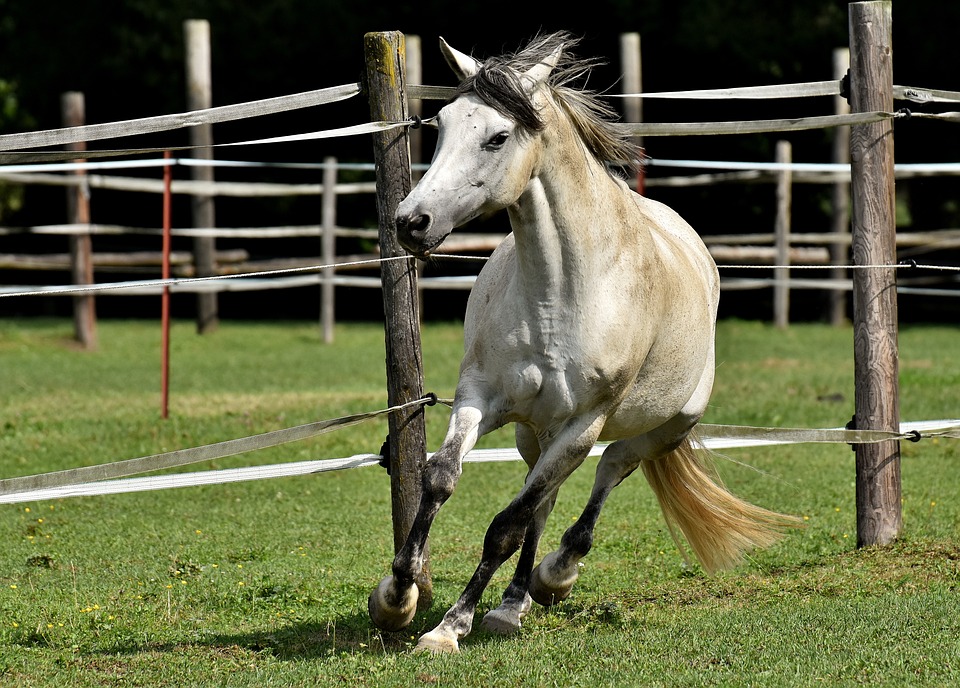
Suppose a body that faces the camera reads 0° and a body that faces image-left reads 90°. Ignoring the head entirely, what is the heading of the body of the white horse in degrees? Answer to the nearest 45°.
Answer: approximately 45°
